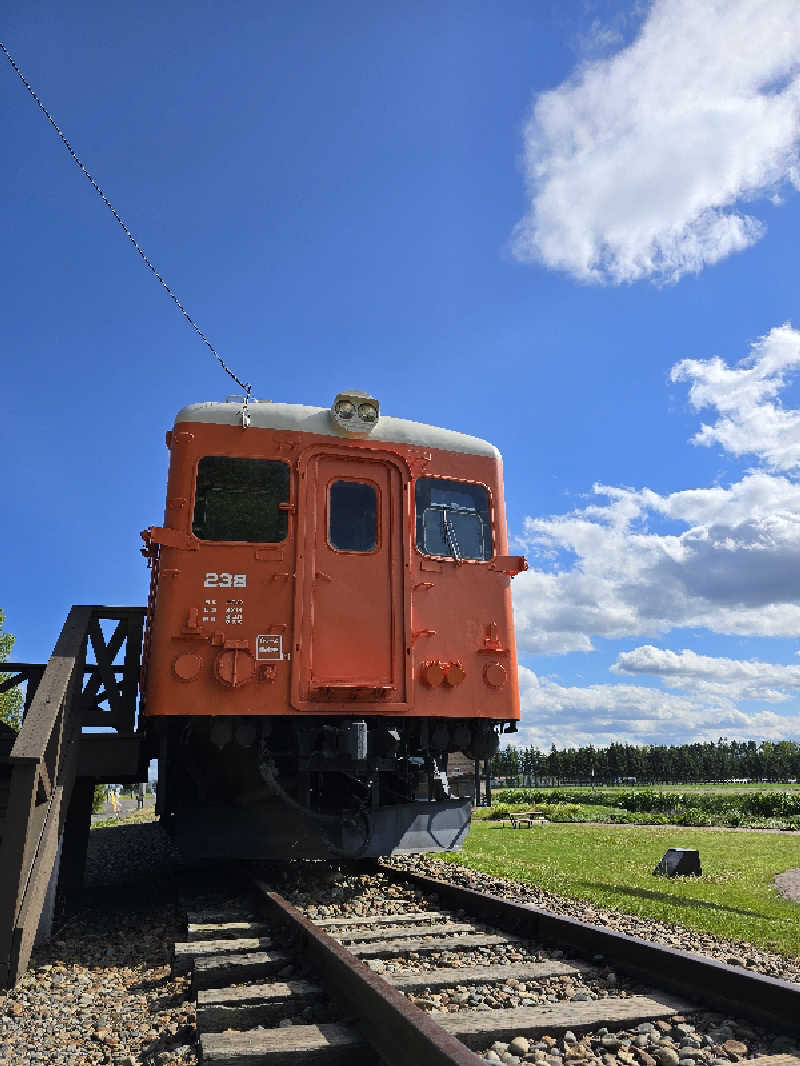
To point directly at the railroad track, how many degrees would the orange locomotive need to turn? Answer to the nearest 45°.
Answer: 0° — it already faces it

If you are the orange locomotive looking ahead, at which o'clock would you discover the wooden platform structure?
The wooden platform structure is roughly at 3 o'clock from the orange locomotive.

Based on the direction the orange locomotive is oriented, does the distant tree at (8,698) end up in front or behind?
behind

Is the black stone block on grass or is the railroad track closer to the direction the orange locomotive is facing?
the railroad track

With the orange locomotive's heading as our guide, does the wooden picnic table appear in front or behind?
behind

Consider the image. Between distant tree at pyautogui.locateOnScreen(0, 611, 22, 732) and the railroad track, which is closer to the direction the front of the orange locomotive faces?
the railroad track

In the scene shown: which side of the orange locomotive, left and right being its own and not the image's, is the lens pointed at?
front

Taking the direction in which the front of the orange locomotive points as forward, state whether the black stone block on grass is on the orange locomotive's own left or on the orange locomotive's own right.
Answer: on the orange locomotive's own left
